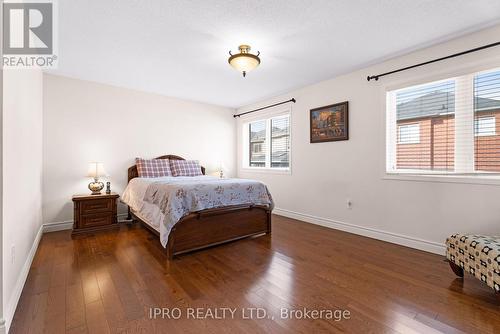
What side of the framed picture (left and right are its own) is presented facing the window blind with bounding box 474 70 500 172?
left

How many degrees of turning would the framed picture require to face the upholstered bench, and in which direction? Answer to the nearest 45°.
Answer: approximately 90° to its left

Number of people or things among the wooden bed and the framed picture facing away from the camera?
0

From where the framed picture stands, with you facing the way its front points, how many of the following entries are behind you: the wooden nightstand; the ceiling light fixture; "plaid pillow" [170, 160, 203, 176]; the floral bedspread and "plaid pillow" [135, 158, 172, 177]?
0

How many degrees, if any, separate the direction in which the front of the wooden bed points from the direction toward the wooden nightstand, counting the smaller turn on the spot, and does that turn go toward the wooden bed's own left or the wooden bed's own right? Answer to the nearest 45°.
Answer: approximately 180°

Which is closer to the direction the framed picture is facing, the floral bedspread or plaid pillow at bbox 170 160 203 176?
the floral bedspread

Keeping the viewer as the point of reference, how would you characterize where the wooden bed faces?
facing the viewer and to the right of the viewer

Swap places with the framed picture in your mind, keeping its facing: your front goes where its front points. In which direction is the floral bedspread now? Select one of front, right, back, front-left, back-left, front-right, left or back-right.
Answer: front

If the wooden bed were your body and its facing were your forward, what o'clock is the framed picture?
The framed picture is roughly at 10 o'clock from the wooden bed.

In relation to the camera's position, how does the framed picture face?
facing the viewer and to the left of the viewer

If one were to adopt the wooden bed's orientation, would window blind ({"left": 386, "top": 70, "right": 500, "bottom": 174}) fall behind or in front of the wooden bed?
in front

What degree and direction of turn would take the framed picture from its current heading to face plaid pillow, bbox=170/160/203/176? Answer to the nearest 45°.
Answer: approximately 45° to its right

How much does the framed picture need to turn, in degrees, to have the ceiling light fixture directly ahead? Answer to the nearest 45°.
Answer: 0° — it already faces it

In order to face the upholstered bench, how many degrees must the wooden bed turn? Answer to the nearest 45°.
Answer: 0° — it already faces it

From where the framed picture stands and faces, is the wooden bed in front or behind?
in front

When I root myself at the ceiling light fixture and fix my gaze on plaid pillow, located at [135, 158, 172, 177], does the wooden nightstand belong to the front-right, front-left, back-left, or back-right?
front-left

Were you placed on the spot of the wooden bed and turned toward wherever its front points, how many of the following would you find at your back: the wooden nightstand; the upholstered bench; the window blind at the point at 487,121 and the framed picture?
1
